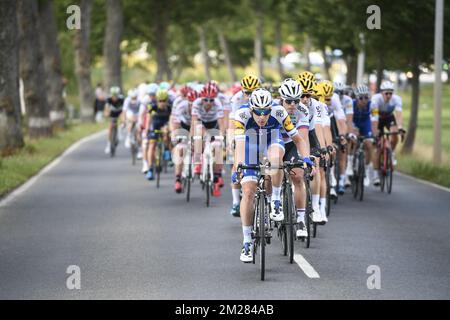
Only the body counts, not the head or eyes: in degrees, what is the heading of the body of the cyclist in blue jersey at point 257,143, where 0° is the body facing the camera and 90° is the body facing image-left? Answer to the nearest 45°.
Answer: approximately 0°

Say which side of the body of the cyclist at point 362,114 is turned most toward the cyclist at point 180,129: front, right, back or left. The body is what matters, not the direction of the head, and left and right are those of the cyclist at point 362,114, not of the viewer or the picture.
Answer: right

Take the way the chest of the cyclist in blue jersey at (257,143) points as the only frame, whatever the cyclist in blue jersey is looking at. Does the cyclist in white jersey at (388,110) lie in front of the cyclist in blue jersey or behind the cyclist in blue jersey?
behind

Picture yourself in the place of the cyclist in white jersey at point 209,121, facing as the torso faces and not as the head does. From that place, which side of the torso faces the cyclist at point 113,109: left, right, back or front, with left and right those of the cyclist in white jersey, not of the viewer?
back

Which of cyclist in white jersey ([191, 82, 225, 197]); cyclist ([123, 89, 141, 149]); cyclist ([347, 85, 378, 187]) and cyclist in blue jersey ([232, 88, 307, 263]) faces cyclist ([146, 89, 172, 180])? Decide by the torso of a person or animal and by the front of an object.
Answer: cyclist ([123, 89, 141, 149])

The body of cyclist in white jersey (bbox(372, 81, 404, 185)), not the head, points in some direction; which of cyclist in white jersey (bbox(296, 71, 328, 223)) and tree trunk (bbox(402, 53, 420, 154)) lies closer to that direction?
the cyclist in white jersey

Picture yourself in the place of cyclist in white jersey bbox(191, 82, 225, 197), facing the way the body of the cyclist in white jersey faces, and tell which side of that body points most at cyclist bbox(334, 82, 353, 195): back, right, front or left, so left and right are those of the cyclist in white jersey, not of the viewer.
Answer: left

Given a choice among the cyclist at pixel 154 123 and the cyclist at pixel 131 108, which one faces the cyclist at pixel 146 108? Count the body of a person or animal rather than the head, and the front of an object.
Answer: the cyclist at pixel 131 108

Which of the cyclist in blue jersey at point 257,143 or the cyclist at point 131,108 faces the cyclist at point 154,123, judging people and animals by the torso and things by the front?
the cyclist at point 131,108

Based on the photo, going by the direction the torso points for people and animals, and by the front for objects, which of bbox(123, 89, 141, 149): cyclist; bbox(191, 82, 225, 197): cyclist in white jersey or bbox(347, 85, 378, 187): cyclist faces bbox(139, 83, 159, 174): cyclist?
bbox(123, 89, 141, 149): cyclist

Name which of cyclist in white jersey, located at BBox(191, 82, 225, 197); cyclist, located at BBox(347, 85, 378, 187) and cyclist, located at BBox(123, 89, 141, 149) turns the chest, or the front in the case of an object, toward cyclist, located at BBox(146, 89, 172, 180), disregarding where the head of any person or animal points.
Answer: cyclist, located at BBox(123, 89, 141, 149)
